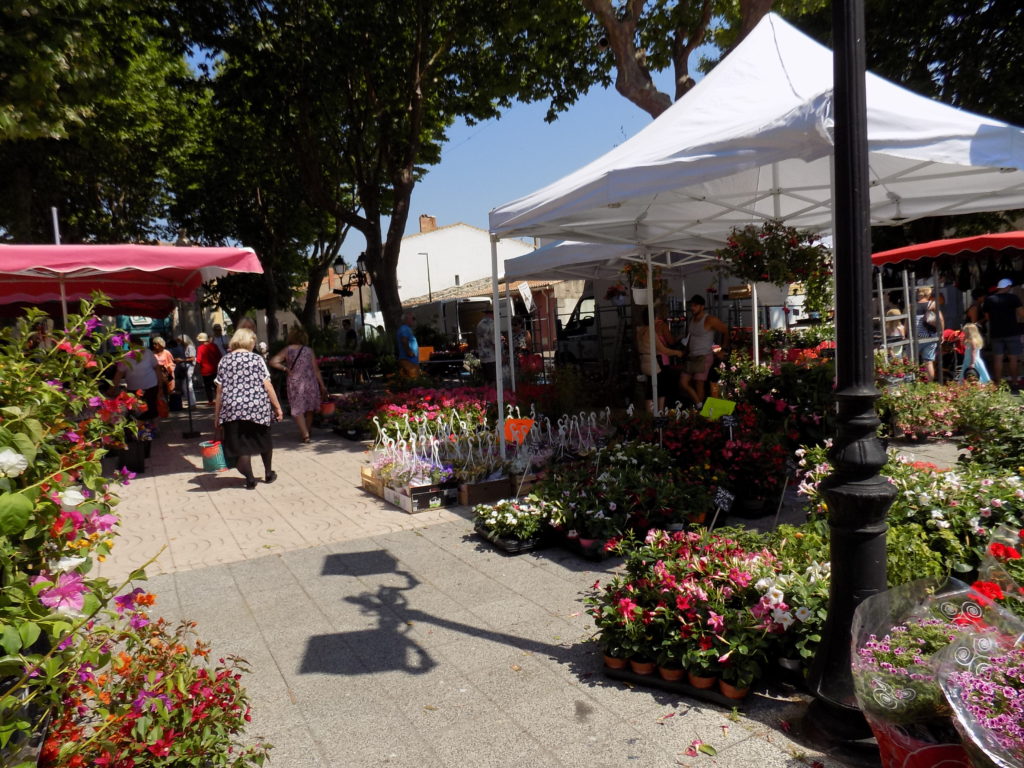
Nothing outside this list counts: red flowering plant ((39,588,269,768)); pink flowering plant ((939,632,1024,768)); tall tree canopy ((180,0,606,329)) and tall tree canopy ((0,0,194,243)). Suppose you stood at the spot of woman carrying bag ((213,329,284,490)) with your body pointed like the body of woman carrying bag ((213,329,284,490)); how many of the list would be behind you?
2

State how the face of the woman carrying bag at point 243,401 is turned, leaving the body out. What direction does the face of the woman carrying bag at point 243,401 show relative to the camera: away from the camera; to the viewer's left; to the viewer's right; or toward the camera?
away from the camera

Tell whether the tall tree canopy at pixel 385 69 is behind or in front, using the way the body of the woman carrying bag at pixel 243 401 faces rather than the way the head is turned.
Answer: in front

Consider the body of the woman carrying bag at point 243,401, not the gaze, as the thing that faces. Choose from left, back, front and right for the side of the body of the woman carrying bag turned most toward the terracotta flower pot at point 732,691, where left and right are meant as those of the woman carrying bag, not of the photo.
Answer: back

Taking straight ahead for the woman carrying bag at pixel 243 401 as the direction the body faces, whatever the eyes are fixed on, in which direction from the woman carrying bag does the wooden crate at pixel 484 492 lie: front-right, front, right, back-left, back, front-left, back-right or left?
back-right

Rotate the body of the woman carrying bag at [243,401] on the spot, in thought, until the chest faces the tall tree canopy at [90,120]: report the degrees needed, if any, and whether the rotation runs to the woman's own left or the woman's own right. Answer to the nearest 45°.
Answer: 0° — they already face it

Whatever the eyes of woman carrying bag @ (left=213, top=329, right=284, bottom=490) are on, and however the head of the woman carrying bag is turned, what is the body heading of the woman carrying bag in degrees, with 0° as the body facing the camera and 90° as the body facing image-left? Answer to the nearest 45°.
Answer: approximately 180°

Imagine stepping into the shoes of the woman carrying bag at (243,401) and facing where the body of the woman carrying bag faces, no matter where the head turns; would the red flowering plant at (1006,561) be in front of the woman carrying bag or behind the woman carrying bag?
behind

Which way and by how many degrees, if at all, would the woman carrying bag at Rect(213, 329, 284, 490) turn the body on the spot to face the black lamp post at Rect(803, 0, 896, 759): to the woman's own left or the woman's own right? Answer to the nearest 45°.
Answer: approximately 180°

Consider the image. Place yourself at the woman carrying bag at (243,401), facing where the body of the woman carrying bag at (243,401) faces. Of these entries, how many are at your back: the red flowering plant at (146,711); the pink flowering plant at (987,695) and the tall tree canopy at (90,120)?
2

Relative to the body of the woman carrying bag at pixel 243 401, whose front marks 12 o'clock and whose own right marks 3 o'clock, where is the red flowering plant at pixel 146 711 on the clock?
The red flowering plant is roughly at 6 o'clock from the woman carrying bag.

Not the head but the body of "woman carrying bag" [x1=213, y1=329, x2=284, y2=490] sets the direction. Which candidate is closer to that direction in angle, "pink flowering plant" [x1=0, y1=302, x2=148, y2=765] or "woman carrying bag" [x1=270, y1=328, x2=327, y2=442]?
the woman carrying bag

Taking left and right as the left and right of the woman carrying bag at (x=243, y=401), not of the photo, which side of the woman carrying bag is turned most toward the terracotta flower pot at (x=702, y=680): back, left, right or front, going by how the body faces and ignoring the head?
back

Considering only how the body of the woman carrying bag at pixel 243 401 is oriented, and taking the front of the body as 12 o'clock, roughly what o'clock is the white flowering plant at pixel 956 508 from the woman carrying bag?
The white flowering plant is roughly at 5 o'clock from the woman carrying bag.

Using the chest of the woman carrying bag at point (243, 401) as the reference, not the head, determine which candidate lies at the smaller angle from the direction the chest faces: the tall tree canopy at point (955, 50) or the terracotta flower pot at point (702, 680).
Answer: the tall tree canopy

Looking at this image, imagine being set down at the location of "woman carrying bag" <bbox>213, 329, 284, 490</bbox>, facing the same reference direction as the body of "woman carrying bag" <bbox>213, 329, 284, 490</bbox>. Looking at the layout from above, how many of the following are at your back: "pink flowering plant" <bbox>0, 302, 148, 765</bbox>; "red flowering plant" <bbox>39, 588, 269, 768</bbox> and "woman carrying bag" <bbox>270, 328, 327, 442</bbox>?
2

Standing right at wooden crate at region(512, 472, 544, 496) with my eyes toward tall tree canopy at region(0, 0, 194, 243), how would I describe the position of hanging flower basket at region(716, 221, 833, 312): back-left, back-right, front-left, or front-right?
back-right
